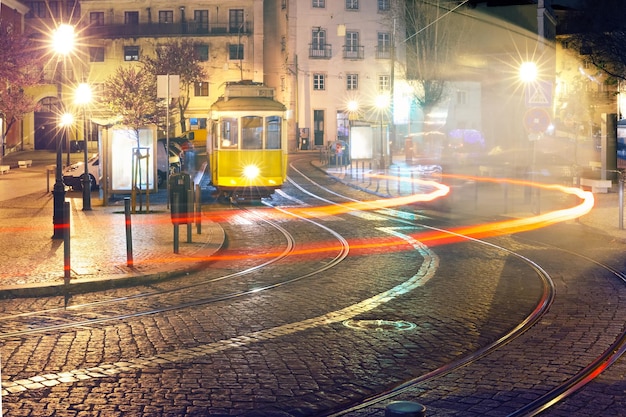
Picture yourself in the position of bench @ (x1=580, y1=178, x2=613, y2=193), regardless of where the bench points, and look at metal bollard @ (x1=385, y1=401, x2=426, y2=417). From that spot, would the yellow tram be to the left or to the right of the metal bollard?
right

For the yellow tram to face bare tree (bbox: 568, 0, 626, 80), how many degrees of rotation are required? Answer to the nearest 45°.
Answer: approximately 90° to its left

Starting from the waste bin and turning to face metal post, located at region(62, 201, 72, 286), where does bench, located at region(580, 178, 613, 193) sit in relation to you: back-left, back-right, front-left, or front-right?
back-left

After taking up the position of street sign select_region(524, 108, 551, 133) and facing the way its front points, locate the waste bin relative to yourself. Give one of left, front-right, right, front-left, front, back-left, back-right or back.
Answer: front-right

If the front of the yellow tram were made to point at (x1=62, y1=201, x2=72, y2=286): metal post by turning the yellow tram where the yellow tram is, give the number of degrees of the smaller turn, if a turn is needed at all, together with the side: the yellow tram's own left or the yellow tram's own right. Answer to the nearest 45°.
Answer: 0° — it already faces it

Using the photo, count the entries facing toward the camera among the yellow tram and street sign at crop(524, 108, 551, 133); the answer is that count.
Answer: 2

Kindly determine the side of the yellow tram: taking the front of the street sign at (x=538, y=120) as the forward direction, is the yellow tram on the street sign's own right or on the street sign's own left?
on the street sign's own right

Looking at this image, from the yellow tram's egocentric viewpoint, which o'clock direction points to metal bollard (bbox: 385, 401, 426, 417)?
The metal bollard is roughly at 12 o'clock from the yellow tram.
